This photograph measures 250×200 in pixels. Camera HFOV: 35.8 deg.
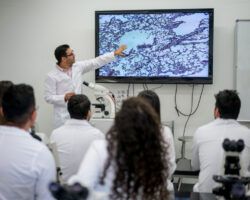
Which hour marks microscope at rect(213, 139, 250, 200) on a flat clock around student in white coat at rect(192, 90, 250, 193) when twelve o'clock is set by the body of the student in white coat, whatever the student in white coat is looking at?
The microscope is roughly at 6 o'clock from the student in white coat.

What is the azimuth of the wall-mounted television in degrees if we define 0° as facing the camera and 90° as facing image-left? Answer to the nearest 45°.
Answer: approximately 0°

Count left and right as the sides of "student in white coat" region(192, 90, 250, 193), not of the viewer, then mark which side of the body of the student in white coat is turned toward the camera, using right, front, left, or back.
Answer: back

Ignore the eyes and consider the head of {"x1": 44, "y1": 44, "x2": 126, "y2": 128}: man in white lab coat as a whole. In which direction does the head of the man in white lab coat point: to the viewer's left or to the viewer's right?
to the viewer's right

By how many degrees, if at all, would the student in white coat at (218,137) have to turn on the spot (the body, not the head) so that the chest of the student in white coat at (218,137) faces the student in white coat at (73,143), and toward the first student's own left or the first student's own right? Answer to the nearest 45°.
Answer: approximately 90° to the first student's own left

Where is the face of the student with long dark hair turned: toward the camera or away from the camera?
away from the camera

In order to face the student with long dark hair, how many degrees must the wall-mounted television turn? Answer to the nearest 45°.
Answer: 0° — it already faces them

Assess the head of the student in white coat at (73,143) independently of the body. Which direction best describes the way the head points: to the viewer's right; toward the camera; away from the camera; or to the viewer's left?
away from the camera
